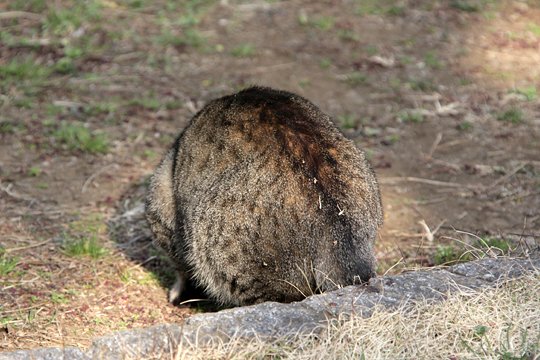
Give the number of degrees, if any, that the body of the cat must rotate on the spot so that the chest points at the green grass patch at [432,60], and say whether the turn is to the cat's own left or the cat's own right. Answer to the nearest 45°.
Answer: approximately 45° to the cat's own right

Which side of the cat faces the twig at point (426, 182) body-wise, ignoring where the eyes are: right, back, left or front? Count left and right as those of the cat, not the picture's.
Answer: right

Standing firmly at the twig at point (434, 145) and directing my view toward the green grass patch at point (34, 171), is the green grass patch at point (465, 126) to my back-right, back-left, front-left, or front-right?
back-right

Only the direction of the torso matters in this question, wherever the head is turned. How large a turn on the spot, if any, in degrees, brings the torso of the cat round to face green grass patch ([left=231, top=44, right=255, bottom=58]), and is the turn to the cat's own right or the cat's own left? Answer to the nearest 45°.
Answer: approximately 45° to the cat's own right

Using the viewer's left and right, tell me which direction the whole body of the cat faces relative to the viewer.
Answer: facing away from the viewer and to the left of the viewer

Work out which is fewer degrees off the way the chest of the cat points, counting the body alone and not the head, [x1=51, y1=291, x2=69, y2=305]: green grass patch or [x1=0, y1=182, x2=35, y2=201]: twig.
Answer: the twig

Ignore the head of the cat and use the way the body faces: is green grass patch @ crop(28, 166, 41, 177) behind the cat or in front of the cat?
in front

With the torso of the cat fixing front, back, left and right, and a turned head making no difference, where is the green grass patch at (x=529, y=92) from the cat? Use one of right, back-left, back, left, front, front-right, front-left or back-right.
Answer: right

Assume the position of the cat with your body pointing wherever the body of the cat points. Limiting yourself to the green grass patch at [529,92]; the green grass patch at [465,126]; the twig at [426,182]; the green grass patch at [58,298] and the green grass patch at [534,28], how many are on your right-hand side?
4

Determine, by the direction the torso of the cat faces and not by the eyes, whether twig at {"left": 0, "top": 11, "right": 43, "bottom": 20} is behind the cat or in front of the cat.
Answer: in front

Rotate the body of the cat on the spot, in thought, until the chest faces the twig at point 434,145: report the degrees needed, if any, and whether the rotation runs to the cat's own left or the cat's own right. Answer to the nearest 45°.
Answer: approximately 90° to the cat's own right

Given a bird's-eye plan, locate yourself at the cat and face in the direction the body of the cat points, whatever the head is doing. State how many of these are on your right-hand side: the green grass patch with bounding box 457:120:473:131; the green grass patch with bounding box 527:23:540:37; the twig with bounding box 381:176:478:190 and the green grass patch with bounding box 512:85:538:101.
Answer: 4

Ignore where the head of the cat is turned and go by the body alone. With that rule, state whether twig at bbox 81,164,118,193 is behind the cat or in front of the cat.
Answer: in front

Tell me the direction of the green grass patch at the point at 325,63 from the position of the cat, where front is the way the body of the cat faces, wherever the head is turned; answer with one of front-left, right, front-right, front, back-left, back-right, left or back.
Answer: front-right
